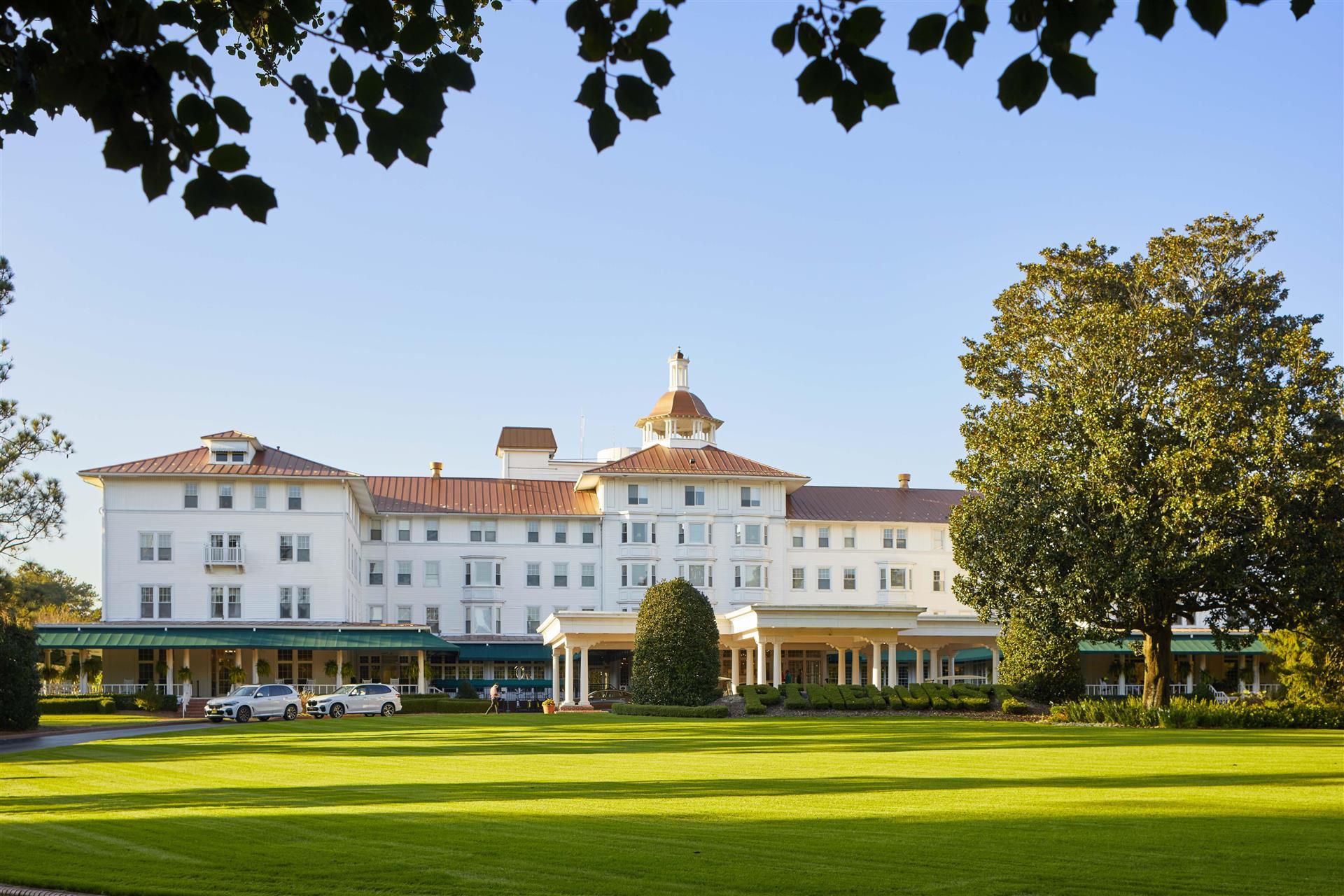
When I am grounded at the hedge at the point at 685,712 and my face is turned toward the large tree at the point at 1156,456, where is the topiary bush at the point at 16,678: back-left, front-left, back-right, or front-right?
back-right

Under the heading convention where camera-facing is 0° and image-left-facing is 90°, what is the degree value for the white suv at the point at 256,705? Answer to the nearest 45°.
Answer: approximately 45°

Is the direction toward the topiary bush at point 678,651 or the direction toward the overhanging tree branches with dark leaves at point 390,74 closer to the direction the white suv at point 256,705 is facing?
the overhanging tree branches with dark leaves

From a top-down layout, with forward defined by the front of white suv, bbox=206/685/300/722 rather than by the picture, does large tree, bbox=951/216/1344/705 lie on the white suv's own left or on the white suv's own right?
on the white suv's own left

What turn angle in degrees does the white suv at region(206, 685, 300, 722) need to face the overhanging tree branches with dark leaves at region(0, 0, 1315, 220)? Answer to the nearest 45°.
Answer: approximately 45° to its left

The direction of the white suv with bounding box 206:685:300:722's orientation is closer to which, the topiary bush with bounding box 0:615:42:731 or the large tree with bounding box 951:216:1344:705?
the topiary bush
